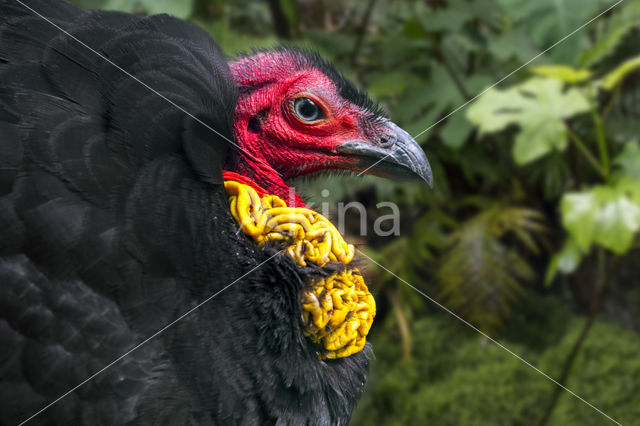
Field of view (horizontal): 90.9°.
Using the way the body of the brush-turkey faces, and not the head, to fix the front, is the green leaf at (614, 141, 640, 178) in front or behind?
in front

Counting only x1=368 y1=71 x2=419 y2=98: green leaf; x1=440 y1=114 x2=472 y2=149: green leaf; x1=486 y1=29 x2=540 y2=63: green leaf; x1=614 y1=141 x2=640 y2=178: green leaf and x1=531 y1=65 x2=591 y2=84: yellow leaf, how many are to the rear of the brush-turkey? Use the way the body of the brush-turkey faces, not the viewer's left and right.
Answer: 0

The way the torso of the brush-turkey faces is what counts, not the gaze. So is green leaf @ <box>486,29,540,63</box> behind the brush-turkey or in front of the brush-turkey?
in front

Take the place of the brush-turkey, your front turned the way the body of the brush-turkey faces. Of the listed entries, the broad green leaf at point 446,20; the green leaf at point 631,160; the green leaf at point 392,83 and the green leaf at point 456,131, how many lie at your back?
0

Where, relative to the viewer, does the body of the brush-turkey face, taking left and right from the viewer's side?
facing to the right of the viewer

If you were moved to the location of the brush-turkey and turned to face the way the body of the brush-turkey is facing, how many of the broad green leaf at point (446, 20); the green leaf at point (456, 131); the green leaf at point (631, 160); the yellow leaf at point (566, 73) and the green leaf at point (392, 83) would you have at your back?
0

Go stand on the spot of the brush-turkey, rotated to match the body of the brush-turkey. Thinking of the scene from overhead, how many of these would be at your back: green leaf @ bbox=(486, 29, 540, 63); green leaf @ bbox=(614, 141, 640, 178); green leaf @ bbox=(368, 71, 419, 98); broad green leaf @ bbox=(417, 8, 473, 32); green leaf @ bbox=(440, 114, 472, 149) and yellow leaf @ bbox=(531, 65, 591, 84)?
0
